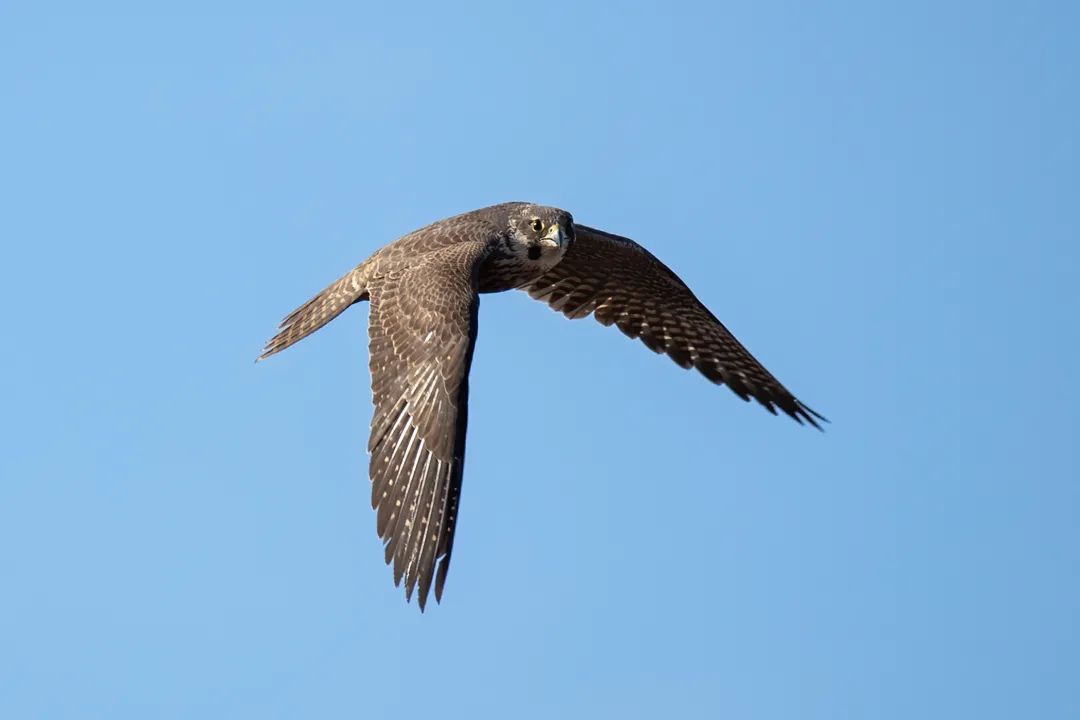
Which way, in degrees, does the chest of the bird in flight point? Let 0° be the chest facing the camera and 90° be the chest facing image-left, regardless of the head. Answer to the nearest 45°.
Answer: approximately 315°
